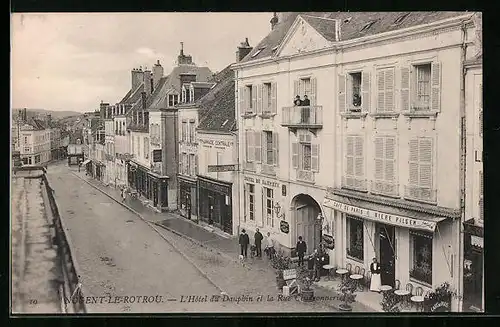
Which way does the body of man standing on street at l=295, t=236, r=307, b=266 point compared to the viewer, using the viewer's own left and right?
facing the viewer and to the left of the viewer
